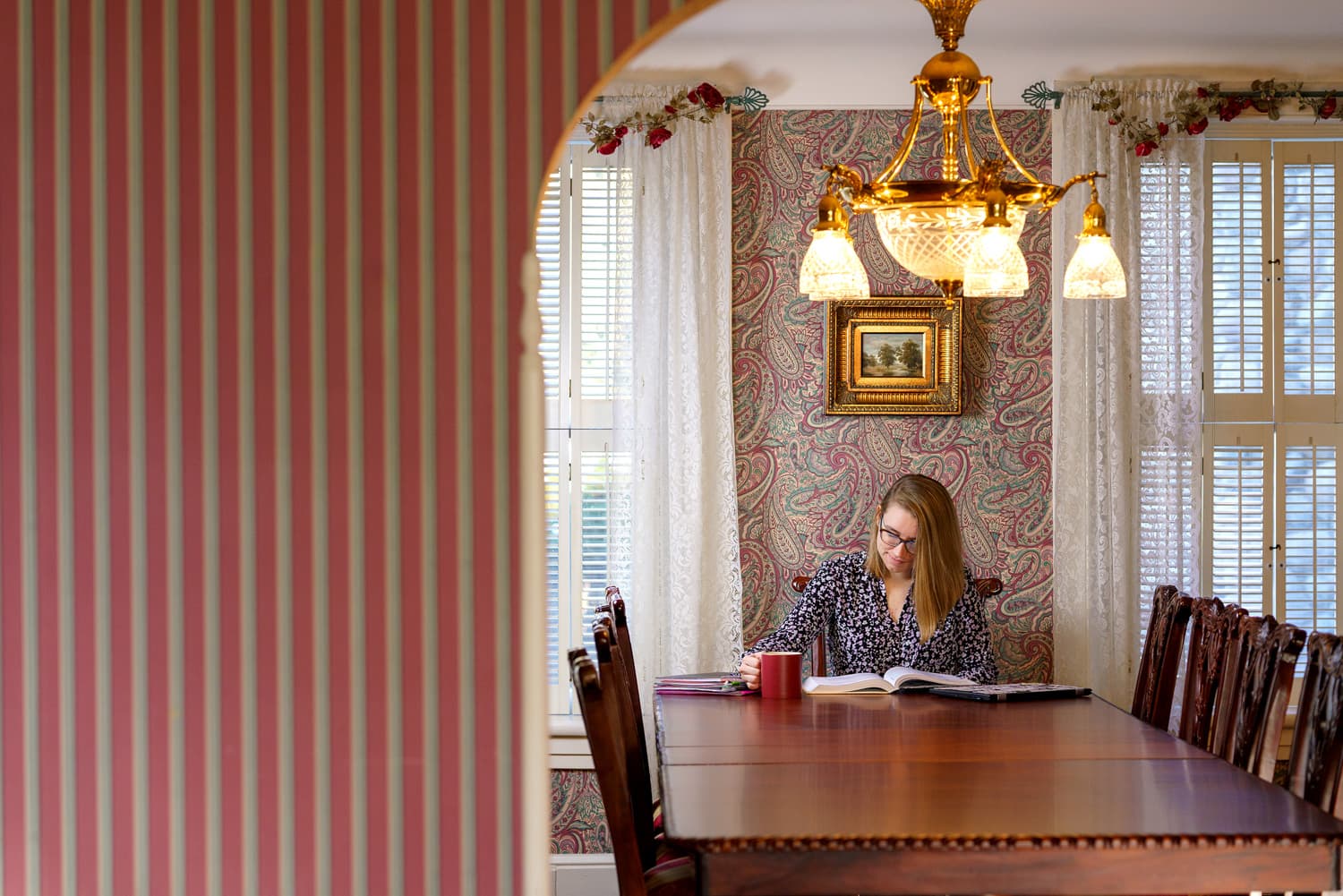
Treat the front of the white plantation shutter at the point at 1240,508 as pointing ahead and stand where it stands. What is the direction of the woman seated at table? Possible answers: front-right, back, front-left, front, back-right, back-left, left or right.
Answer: front-right

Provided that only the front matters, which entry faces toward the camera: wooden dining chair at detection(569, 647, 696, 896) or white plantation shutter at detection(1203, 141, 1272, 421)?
the white plantation shutter

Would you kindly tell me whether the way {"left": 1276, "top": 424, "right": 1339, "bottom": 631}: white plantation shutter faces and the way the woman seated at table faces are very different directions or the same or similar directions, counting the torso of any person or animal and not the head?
same or similar directions

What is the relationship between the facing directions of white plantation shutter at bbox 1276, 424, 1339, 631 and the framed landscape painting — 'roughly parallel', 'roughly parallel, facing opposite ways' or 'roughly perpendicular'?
roughly parallel

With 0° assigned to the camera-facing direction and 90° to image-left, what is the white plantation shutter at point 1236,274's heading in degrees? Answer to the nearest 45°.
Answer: approximately 0°

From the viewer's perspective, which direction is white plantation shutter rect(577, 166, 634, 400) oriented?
toward the camera

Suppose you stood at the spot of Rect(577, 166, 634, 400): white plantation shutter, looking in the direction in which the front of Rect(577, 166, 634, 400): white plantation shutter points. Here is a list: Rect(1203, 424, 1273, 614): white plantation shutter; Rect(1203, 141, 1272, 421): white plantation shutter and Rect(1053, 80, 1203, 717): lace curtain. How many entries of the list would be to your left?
3

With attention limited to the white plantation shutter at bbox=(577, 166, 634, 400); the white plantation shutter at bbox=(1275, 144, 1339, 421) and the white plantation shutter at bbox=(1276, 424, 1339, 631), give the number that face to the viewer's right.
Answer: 0

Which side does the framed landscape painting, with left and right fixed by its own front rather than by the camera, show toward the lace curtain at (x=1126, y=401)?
left

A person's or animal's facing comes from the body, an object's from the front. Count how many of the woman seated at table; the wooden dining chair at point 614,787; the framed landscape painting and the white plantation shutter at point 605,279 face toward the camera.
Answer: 3

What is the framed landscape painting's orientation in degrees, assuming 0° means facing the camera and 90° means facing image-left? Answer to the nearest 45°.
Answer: approximately 0°

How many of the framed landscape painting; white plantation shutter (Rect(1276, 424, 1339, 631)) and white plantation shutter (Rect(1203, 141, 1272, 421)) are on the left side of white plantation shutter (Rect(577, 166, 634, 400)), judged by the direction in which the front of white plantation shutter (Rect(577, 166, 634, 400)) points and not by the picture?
3

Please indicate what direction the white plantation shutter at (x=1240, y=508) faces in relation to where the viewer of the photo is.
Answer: facing the viewer

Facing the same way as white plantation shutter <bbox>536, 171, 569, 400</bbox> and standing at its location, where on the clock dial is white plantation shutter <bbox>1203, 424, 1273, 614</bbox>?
white plantation shutter <bbox>1203, 424, 1273, 614</bbox> is roughly at 9 o'clock from white plantation shutter <bbox>536, 171, 569, 400</bbox>.

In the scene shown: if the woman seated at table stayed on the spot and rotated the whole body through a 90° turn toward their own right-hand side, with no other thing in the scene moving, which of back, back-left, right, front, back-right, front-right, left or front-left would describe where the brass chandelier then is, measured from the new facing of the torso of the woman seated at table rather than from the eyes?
left

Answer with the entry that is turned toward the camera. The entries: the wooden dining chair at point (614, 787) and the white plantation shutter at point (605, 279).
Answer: the white plantation shutter
